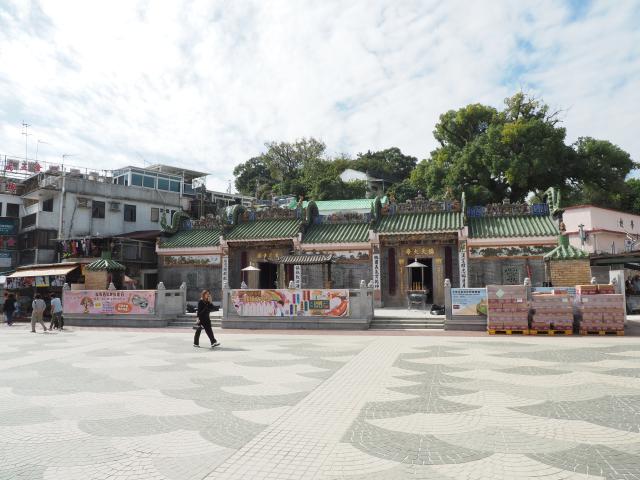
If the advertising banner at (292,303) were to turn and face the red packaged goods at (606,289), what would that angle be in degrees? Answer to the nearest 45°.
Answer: approximately 45° to its left

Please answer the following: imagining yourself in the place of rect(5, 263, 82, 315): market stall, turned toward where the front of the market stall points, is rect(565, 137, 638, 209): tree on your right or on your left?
on your left

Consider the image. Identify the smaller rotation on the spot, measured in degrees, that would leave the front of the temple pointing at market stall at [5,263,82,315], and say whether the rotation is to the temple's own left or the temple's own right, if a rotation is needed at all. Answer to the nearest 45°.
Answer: approximately 90° to the temple's own right

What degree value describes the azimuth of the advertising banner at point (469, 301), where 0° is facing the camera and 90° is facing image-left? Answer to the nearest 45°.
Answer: approximately 0°

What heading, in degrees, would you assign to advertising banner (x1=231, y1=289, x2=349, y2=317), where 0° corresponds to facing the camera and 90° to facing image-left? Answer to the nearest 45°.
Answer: approximately 0°

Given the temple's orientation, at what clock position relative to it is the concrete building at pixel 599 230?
The concrete building is roughly at 8 o'clock from the temple.

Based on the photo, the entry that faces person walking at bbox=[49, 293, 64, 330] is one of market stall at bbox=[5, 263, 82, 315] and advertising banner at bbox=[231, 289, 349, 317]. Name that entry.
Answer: the market stall

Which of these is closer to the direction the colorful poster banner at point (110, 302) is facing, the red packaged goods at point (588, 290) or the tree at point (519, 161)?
the red packaged goods
